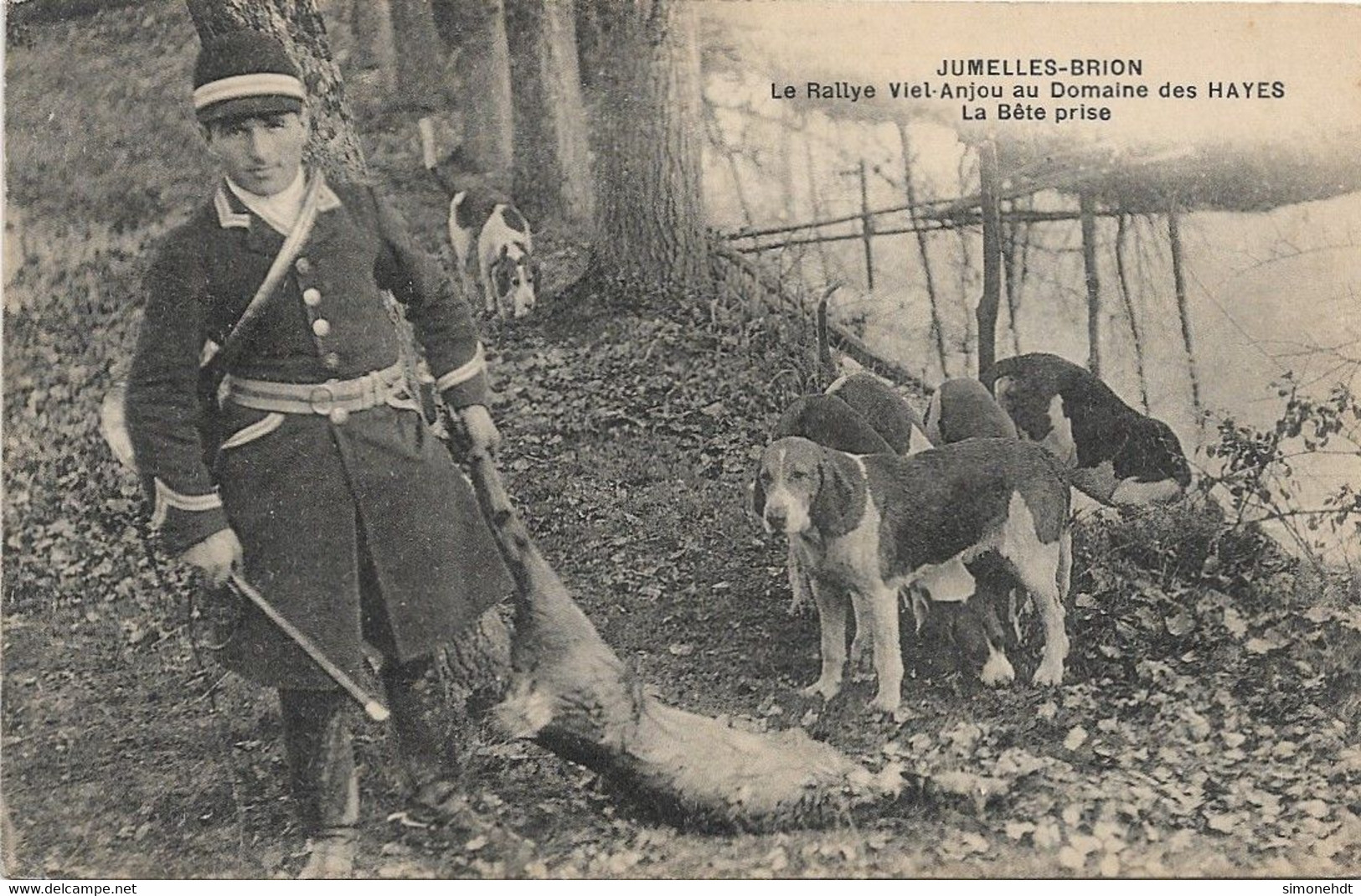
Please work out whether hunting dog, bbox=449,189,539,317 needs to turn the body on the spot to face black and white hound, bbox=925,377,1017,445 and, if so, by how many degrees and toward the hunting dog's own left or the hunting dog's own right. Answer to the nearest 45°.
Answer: approximately 45° to the hunting dog's own left

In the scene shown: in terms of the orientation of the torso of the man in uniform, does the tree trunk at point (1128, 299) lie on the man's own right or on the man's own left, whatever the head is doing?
on the man's own left

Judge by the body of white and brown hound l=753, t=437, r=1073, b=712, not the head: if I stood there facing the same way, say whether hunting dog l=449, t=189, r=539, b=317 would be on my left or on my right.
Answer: on my right

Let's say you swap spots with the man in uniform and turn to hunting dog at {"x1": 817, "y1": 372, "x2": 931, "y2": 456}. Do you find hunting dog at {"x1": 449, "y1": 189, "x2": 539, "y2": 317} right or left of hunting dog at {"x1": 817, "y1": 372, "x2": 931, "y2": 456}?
left

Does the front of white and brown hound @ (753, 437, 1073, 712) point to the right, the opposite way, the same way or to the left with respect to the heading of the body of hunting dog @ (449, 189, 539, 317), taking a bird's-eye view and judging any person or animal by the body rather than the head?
to the right

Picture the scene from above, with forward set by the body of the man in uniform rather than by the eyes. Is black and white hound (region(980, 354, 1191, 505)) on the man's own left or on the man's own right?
on the man's own left

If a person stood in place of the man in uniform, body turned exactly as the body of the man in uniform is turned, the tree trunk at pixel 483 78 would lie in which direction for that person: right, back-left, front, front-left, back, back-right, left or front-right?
back-left
